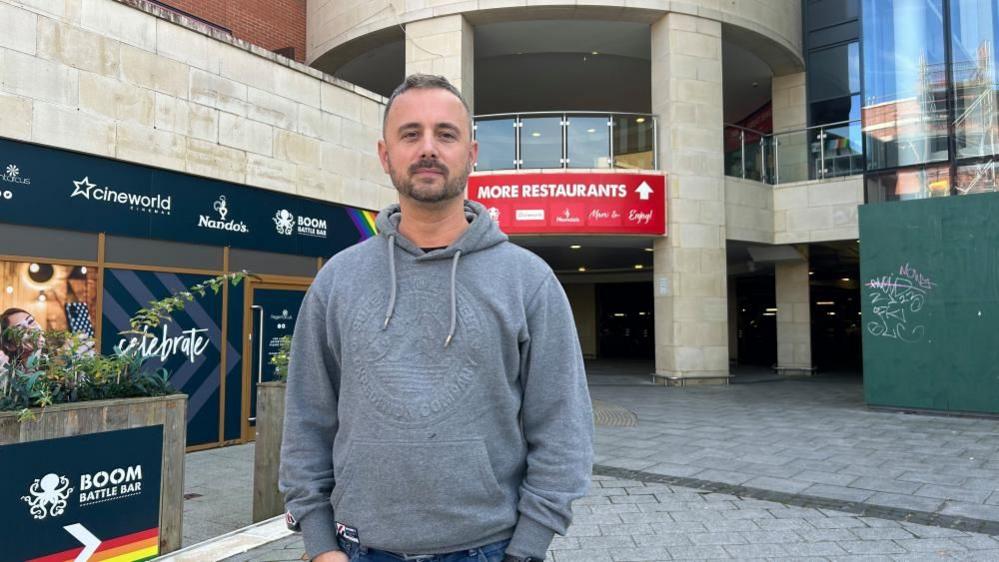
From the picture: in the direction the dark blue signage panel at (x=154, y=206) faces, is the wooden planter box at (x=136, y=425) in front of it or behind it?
in front

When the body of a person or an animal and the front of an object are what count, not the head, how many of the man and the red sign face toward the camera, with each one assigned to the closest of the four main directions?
2

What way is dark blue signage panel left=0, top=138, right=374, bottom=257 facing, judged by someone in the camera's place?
facing the viewer and to the right of the viewer

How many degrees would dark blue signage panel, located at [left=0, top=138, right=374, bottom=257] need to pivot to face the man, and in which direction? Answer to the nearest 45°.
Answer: approximately 45° to its right

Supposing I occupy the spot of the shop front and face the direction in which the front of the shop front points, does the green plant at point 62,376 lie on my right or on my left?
on my right

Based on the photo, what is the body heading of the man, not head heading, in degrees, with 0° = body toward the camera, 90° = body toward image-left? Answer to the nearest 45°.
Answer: approximately 0°

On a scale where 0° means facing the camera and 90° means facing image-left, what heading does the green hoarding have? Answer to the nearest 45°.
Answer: approximately 45°

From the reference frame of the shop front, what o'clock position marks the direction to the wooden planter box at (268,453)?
The wooden planter box is roughly at 1 o'clock from the shop front.

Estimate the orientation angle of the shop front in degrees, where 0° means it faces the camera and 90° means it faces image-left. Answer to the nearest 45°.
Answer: approximately 315°

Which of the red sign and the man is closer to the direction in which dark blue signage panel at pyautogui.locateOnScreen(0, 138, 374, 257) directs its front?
the man
